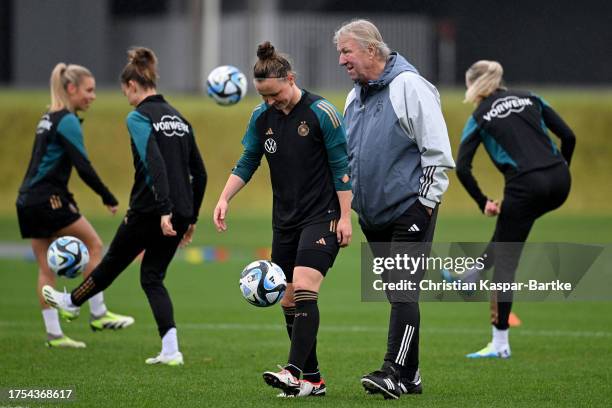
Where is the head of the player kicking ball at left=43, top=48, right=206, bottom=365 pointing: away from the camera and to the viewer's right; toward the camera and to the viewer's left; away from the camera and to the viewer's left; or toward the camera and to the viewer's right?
away from the camera and to the viewer's left

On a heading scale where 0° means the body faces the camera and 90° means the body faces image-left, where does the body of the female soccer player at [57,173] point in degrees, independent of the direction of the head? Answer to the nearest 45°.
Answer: approximately 270°

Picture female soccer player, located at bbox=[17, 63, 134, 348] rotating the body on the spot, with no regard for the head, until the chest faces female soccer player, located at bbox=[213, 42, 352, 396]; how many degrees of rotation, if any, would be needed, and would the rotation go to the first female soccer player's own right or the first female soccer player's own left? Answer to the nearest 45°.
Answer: approximately 45° to the first female soccer player's own right

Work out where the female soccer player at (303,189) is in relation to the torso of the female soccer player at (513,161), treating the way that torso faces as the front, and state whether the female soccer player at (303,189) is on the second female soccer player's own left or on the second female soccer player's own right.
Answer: on the second female soccer player's own left

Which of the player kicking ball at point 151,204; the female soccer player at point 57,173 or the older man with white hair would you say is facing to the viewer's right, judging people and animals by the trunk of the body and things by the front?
the female soccer player

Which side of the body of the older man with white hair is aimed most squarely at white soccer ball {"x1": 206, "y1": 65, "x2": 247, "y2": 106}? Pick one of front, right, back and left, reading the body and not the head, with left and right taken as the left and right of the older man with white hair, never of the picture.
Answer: right

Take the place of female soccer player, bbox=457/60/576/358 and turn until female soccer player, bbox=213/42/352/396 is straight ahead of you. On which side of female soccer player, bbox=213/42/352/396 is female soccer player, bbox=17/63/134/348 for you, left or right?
right

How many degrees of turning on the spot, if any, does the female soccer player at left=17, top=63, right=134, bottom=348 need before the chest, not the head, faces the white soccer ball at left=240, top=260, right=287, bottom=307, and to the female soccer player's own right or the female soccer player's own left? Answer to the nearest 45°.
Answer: approximately 45° to the female soccer player's own right

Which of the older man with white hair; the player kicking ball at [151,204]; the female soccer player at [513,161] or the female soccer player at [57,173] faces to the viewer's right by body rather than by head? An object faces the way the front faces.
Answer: the female soccer player at [57,173]

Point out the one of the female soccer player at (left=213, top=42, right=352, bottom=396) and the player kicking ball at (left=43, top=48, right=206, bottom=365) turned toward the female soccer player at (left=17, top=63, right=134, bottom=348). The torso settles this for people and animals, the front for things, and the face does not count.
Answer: the player kicking ball

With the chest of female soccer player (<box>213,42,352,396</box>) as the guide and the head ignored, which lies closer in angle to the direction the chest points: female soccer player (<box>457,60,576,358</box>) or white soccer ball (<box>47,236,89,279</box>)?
the white soccer ball
